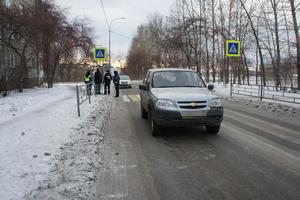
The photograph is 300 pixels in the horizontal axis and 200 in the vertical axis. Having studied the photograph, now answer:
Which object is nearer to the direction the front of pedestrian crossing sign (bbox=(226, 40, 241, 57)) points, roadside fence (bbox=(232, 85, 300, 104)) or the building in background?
the roadside fence

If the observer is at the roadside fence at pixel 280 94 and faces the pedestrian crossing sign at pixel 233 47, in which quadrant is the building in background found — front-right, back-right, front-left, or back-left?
front-left

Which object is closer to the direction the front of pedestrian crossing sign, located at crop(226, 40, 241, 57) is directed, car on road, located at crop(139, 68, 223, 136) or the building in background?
the car on road

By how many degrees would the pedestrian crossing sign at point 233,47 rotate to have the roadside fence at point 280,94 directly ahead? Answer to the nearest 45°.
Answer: approximately 45° to its left

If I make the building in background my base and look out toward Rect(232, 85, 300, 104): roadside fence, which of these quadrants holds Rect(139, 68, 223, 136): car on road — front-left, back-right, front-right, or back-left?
front-right

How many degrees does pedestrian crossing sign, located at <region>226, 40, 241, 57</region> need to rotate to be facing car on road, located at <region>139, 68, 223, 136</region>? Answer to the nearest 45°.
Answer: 0° — it already faces it

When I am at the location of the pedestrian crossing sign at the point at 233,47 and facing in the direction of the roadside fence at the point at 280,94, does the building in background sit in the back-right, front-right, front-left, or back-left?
back-right

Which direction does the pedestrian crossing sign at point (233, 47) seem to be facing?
toward the camera
